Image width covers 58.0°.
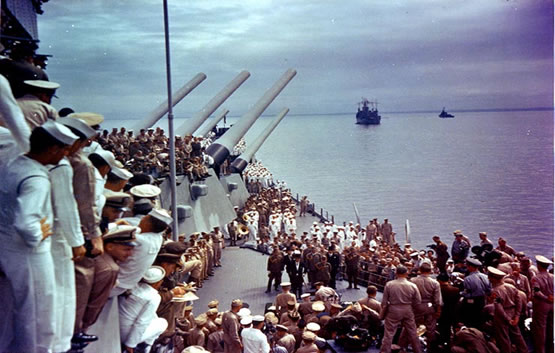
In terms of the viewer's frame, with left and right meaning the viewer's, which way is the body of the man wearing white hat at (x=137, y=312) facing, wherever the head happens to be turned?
facing away from the viewer and to the right of the viewer

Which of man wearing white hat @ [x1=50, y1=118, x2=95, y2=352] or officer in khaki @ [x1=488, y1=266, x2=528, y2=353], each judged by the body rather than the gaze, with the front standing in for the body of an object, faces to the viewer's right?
the man wearing white hat

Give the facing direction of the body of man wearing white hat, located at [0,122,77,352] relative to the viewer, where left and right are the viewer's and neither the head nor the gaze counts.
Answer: facing away from the viewer and to the right of the viewer

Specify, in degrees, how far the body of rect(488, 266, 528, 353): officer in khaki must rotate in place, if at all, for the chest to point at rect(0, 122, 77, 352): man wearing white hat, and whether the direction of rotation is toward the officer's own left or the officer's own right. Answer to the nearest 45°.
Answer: approximately 90° to the officer's own left

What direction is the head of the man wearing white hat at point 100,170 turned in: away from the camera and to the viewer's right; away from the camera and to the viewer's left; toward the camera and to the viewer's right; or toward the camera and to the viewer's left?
away from the camera and to the viewer's right

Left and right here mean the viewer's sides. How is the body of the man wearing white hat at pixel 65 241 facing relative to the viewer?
facing to the right of the viewer

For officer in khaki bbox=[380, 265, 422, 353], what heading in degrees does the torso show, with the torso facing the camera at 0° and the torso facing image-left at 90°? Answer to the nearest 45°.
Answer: approximately 180°

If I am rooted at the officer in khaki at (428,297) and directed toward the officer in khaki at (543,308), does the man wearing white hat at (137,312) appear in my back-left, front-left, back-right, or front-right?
back-right

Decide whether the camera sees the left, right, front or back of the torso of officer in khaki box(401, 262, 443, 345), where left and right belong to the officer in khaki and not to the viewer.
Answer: back

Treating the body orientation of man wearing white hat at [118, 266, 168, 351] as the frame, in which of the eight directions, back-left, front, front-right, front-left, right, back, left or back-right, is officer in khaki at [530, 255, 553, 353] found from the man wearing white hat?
front-right

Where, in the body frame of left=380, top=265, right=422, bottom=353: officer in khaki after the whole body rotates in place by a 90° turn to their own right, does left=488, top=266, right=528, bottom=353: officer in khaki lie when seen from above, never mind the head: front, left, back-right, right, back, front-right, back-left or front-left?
front

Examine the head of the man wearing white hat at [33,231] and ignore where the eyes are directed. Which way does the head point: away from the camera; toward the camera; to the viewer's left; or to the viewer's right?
to the viewer's right

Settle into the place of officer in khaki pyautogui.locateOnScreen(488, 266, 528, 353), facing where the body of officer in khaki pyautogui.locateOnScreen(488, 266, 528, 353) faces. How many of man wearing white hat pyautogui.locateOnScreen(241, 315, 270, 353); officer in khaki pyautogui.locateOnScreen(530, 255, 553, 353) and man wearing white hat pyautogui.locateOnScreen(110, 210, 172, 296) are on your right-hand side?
1
